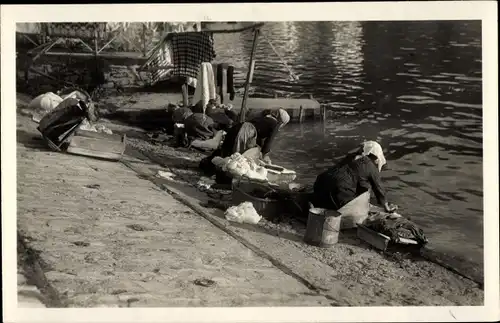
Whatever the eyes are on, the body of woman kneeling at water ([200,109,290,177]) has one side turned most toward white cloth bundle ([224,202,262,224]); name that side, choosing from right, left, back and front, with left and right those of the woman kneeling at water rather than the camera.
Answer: right

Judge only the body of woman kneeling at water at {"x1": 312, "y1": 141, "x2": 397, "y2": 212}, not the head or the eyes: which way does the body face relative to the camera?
to the viewer's right

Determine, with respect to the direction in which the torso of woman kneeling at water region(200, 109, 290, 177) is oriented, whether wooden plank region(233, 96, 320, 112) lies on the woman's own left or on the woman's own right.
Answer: on the woman's own left

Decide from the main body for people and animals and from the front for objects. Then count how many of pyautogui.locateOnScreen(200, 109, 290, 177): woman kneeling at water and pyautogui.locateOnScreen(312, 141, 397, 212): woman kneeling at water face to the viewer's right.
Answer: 2

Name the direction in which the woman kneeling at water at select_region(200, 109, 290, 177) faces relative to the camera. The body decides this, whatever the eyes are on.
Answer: to the viewer's right

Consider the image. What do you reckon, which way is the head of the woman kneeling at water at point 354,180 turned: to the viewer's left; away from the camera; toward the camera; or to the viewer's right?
to the viewer's right
